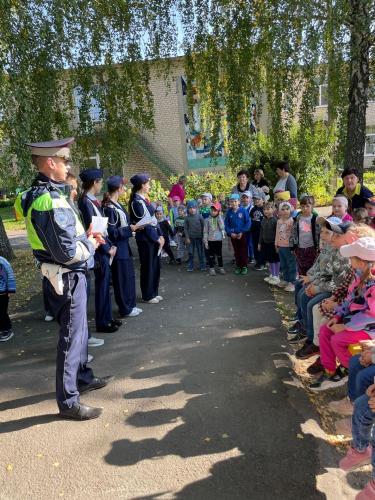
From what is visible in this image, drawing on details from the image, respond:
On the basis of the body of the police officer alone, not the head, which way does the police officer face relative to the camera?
to the viewer's right

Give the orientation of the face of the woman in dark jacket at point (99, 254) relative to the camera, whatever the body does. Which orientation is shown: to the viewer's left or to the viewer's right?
to the viewer's right

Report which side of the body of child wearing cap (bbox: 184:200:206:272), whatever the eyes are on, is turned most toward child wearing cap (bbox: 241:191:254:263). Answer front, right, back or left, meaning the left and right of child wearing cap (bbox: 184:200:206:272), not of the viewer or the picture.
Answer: left

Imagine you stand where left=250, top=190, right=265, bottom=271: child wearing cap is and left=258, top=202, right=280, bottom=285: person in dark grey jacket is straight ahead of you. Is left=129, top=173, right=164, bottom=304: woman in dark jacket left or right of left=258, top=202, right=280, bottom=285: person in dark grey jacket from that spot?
right

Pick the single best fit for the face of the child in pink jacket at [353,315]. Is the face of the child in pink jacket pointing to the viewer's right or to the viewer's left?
to the viewer's left

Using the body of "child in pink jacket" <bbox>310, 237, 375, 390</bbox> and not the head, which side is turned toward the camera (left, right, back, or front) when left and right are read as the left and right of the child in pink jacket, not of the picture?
left

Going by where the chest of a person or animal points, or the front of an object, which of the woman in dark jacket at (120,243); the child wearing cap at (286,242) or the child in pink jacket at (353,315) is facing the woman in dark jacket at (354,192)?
the woman in dark jacket at (120,243)

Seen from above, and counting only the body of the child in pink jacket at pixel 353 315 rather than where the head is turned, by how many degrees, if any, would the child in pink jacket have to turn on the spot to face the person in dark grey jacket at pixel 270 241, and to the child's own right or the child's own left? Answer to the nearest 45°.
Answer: approximately 90° to the child's own right

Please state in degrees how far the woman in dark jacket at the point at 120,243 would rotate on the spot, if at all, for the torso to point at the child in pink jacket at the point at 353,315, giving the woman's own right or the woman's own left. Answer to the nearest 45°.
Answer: approximately 45° to the woman's own right

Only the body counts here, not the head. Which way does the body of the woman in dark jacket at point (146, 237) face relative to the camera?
to the viewer's right

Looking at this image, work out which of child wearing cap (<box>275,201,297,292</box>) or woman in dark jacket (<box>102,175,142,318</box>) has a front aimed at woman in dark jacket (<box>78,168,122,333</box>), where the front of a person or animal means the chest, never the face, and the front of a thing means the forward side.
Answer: the child wearing cap

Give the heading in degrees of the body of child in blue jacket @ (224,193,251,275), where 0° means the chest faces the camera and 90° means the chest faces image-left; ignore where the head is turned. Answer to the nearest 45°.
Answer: approximately 0°

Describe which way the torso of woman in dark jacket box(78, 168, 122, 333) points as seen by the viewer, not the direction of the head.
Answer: to the viewer's right

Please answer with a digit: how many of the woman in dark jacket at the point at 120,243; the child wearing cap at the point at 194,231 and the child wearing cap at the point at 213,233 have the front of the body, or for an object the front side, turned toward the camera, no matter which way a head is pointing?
2
